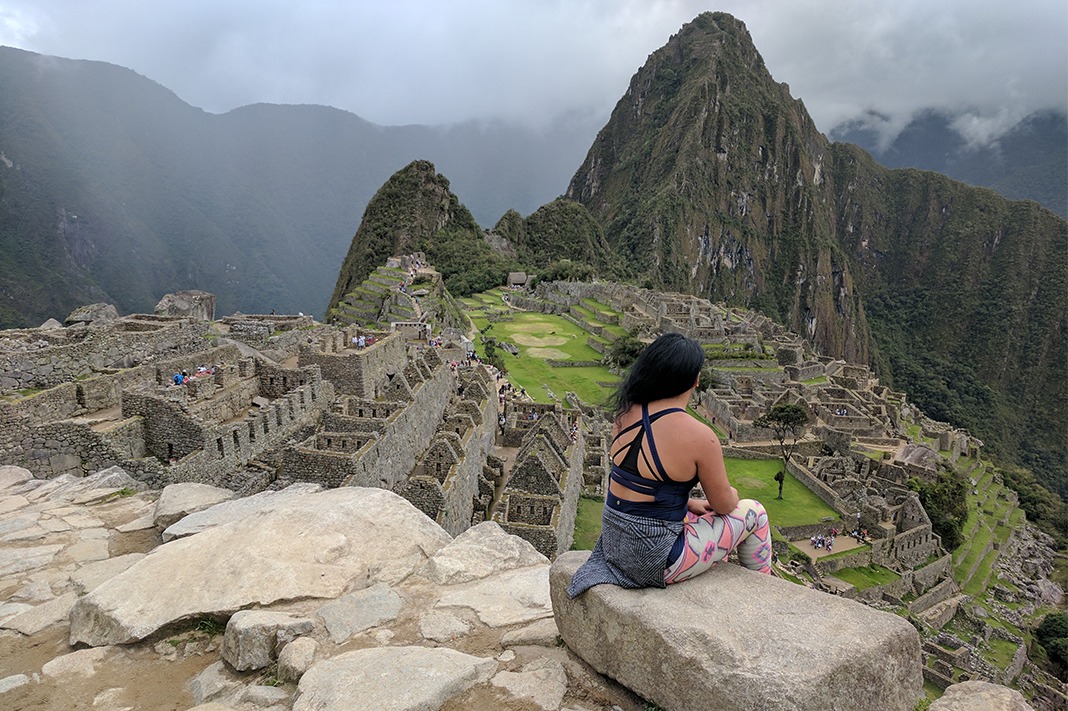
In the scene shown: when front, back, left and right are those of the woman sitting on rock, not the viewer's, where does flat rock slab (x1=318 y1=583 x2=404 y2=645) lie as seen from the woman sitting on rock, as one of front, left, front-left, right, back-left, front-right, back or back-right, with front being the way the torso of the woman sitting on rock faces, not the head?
back-left

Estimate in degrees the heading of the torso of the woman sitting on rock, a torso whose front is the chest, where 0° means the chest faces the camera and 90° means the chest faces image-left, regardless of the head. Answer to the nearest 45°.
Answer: approximately 225°

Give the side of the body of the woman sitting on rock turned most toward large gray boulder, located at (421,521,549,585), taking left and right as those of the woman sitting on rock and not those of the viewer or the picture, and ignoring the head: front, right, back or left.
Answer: left

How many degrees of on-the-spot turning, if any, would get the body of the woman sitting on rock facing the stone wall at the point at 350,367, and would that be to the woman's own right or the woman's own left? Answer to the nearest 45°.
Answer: approximately 90° to the woman's own left

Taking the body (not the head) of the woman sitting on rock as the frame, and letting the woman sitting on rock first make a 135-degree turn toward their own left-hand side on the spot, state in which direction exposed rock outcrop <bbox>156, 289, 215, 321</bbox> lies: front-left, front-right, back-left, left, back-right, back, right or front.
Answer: front-right

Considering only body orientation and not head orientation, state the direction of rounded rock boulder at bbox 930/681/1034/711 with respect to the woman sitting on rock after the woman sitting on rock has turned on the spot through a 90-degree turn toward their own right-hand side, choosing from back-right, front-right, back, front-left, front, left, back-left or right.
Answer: front-left

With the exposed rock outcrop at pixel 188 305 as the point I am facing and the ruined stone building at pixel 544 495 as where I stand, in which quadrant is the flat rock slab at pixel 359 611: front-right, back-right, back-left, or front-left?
back-left

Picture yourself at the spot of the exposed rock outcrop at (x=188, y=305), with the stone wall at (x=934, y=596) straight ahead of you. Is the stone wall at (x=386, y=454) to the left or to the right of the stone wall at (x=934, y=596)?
right

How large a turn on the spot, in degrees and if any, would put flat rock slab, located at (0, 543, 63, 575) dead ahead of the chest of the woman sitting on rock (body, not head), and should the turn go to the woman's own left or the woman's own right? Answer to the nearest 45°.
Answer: approximately 135° to the woman's own left

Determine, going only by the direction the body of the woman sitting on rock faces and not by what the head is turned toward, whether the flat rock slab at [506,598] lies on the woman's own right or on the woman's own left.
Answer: on the woman's own left

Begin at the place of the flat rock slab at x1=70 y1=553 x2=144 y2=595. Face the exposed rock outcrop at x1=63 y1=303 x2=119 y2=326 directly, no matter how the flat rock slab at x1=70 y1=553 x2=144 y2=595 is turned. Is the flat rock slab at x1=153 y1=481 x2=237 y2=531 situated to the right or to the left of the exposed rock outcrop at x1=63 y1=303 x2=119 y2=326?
right

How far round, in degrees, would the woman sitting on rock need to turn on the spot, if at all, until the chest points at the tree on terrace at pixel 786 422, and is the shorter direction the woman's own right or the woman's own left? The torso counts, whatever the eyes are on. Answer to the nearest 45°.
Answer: approximately 45° to the woman's own left
